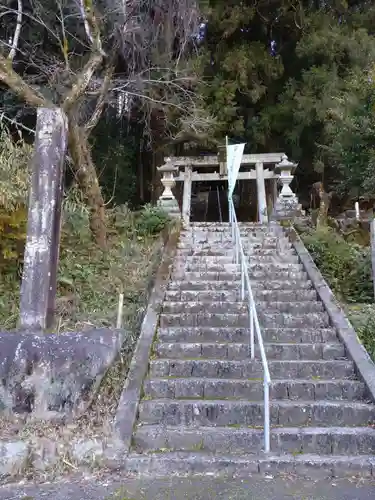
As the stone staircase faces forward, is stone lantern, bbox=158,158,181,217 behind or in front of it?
behind

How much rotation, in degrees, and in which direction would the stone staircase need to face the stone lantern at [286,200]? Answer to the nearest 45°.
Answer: approximately 180°

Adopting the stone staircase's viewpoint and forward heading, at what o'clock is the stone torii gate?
The stone torii gate is roughly at 6 o'clock from the stone staircase.

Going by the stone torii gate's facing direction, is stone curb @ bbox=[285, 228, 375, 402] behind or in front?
in front

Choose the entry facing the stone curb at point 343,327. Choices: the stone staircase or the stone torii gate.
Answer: the stone torii gate

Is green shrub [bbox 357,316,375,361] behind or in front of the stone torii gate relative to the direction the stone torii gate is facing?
in front

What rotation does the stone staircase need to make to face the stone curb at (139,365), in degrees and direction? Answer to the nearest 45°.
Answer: approximately 90° to its right

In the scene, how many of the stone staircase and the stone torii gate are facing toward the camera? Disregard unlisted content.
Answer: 2

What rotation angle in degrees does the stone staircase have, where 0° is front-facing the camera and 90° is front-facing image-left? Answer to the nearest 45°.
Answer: approximately 0°

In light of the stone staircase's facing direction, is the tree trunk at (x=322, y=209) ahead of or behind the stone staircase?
behind

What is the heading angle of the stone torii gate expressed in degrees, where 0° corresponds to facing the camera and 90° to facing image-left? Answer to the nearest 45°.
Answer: approximately 0°
